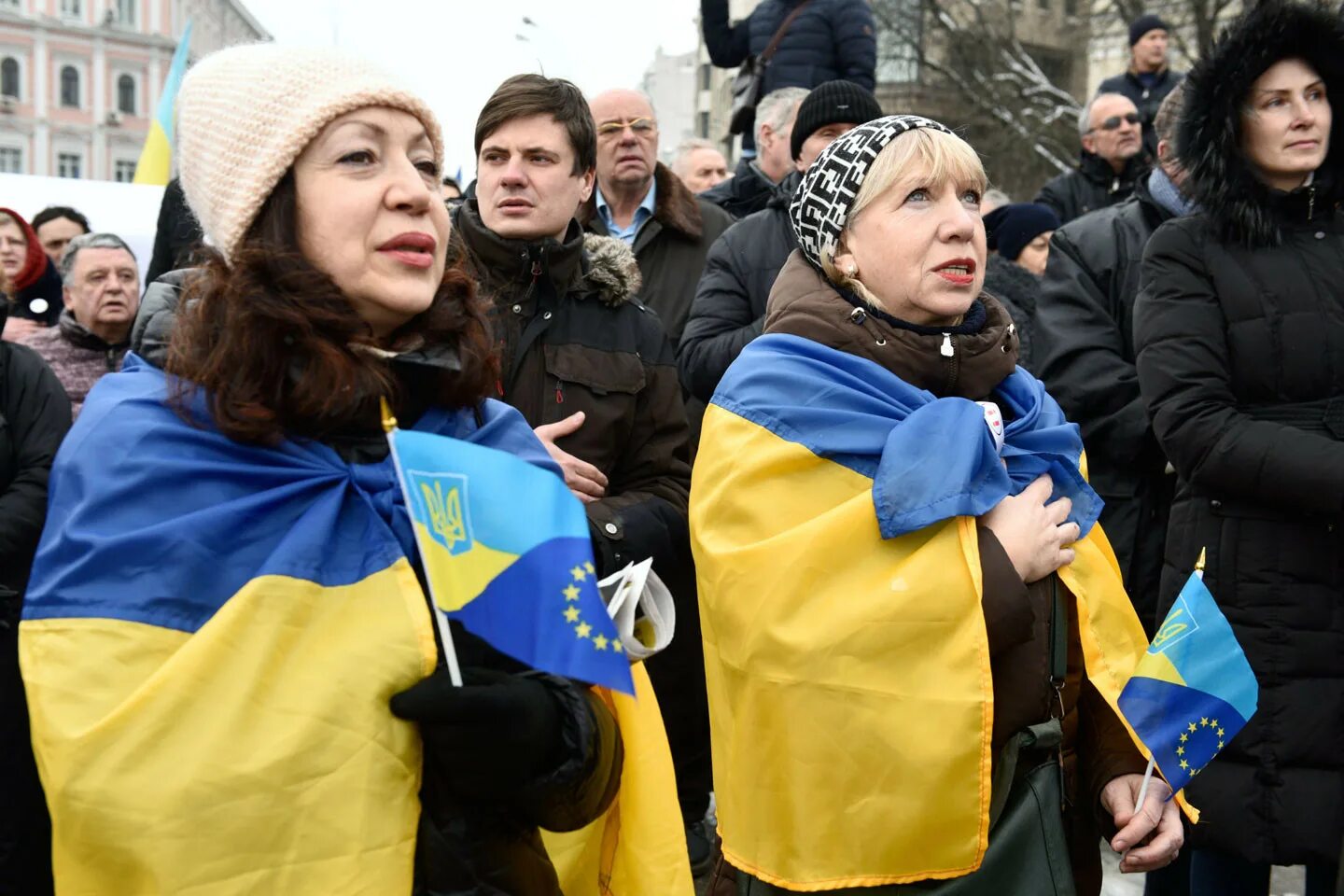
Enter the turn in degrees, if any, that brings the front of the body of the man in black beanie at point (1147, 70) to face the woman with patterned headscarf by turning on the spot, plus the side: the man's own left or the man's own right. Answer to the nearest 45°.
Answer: approximately 45° to the man's own right

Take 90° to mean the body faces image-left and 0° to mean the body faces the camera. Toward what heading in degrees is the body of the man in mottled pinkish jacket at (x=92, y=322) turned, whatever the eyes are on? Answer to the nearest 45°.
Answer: approximately 315°

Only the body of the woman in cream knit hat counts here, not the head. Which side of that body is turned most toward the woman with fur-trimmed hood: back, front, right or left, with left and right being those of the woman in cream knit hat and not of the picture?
left

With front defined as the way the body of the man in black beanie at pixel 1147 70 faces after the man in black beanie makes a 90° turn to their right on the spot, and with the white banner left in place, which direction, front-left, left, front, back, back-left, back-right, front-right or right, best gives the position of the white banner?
front-right

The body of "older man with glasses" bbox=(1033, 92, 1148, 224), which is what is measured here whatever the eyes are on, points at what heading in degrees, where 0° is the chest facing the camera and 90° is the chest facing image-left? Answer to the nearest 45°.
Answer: approximately 315°
